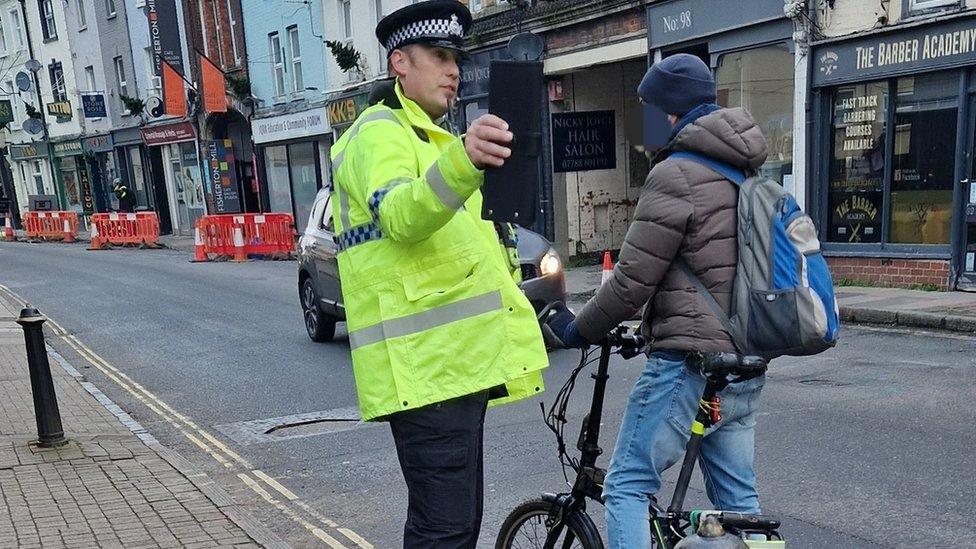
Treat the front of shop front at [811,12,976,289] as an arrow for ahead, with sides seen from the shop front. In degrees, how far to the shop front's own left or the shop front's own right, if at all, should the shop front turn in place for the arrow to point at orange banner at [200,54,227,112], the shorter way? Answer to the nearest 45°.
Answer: approximately 45° to the shop front's own right

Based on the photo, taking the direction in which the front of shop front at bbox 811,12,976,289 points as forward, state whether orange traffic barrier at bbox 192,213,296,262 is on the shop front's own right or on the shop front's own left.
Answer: on the shop front's own right

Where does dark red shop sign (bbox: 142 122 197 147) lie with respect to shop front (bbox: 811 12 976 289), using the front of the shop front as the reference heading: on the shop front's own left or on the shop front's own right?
on the shop front's own right

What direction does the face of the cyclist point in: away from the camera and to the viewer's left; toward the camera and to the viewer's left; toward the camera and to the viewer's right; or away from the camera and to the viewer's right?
away from the camera and to the viewer's left

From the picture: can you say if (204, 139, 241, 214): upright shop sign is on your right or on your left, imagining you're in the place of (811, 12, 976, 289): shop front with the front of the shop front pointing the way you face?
on your right

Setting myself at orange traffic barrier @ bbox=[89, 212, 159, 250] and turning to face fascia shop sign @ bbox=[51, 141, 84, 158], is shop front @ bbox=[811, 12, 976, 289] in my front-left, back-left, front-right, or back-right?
back-right

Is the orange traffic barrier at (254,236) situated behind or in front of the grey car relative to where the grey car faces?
behind

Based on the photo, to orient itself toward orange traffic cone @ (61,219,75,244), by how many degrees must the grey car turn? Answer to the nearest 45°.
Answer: approximately 180°

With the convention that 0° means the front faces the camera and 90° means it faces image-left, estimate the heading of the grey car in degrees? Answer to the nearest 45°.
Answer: approximately 315°

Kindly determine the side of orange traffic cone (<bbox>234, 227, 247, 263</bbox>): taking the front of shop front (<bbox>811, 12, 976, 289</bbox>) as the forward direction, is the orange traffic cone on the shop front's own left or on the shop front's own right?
on the shop front's own right
